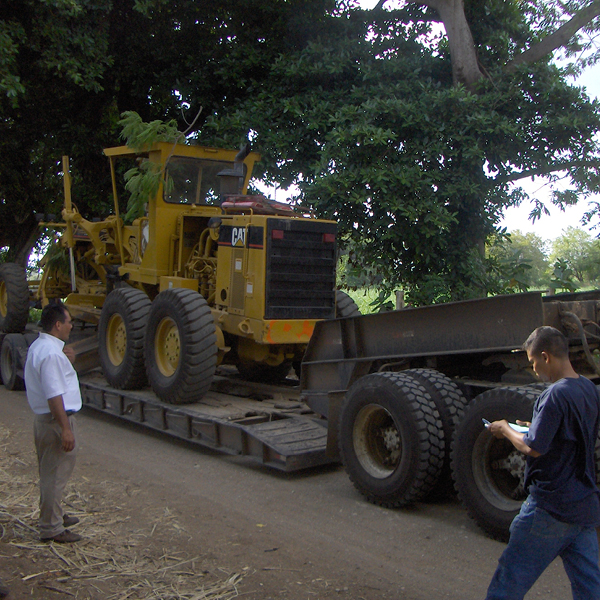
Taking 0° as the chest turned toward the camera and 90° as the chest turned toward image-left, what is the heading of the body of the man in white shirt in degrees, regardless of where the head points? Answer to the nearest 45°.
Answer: approximately 270°

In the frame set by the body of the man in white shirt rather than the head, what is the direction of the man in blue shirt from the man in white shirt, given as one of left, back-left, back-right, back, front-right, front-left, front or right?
front-right

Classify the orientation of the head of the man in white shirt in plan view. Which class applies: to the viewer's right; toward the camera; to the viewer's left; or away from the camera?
to the viewer's right

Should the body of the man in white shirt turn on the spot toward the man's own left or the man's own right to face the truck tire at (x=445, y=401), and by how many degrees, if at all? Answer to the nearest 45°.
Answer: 0° — they already face it

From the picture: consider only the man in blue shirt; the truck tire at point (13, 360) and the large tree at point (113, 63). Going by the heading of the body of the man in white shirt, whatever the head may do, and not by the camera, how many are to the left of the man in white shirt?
2

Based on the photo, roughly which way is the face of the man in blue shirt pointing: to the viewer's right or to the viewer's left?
to the viewer's left

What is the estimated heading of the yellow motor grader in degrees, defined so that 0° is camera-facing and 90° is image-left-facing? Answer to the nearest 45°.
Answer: approximately 135°

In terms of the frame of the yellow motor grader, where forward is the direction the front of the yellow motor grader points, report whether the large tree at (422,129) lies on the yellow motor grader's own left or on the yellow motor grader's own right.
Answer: on the yellow motor grader's own right

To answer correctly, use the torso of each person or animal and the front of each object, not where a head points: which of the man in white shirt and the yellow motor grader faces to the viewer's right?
the man in white shirt

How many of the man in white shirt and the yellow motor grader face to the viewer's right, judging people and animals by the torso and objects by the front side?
1

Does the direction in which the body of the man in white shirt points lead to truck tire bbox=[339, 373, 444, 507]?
yes
